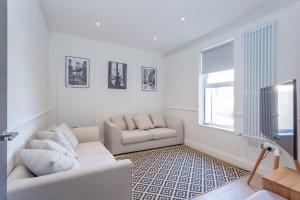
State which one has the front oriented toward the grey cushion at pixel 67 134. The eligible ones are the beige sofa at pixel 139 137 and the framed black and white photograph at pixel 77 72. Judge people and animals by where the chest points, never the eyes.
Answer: the framed black and white photograph

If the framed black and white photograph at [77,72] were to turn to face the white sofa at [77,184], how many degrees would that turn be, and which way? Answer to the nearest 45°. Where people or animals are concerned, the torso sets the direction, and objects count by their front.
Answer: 0° — it already faces it

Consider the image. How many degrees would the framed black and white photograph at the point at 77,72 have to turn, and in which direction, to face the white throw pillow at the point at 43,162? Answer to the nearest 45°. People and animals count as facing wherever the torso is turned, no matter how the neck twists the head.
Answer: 0° — it already faces it

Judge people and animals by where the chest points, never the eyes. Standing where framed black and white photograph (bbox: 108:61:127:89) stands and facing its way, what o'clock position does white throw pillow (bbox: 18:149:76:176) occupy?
The white throw pillow is roughly at 2 o'clock from the framed black and white photograph.

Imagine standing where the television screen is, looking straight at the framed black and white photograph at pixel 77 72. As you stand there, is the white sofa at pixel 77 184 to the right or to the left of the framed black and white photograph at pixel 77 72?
left

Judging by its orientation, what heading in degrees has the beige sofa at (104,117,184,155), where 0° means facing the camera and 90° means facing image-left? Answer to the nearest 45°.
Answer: approximately 315°
